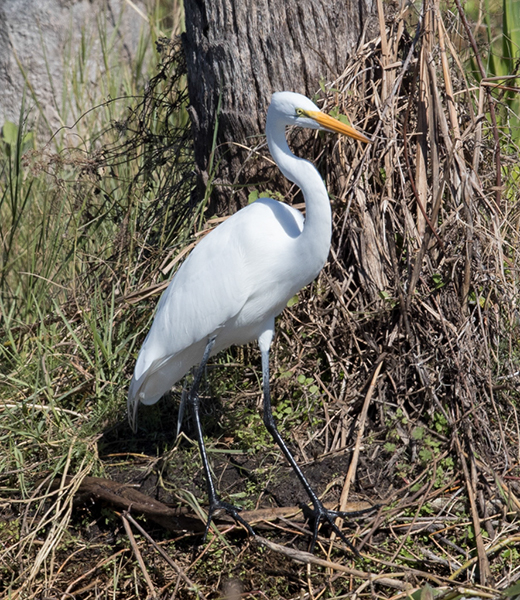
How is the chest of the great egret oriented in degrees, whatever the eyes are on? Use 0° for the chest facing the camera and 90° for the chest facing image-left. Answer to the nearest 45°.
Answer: approximately 270°

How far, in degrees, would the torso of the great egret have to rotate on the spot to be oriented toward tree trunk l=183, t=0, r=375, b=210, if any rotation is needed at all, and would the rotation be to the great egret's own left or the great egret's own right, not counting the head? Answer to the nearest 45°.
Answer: approximately 90° to the great egret's own left
